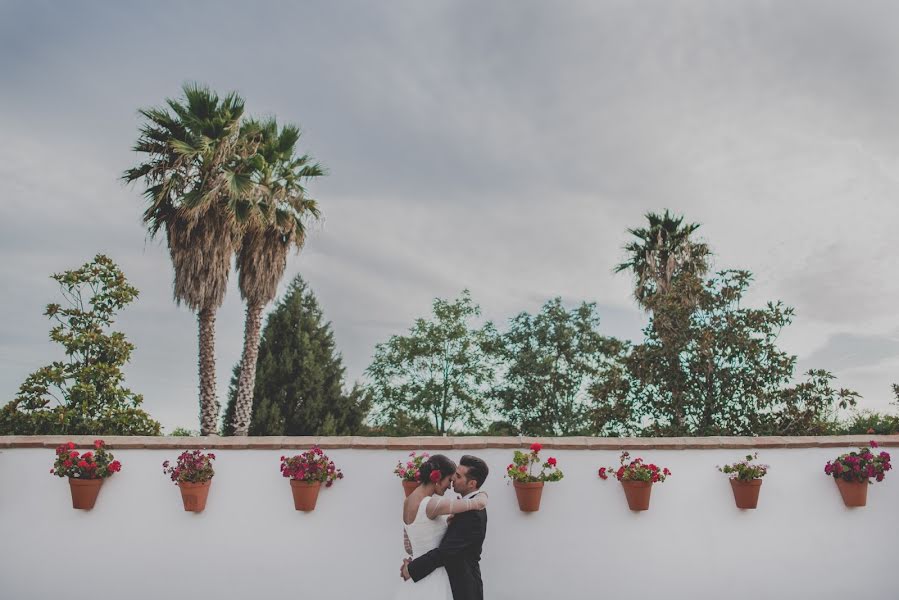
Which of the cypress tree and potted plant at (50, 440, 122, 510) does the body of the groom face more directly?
the potted plant

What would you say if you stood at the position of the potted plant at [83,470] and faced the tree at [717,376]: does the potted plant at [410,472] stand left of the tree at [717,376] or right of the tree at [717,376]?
right

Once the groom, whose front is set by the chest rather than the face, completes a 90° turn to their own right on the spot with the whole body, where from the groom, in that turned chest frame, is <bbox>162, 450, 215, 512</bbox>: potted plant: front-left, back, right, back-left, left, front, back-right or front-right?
front-left

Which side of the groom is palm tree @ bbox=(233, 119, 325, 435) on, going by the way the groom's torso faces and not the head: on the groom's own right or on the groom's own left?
on the groom's own right

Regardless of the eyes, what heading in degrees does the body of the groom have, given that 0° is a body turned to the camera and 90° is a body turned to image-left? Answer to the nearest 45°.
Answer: approximately 90°

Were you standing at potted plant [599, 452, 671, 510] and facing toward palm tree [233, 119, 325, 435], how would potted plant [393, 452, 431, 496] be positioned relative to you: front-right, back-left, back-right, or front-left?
front-left

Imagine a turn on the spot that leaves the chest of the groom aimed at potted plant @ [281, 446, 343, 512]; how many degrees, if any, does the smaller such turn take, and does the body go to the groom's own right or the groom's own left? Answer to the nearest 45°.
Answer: approximately 45° to the groom's own right

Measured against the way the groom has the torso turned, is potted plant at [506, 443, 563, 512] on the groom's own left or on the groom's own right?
on the groom's own right

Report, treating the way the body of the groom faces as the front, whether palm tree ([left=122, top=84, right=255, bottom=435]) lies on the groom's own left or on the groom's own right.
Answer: on the groom's own right

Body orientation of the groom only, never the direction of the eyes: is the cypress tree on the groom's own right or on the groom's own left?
on the groom's own right

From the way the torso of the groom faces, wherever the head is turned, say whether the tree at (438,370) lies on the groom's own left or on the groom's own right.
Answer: on the groom's own right

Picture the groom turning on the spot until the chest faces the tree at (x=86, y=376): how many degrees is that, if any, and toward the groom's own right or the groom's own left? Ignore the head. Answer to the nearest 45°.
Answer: approximately 45° to the groom's own right
